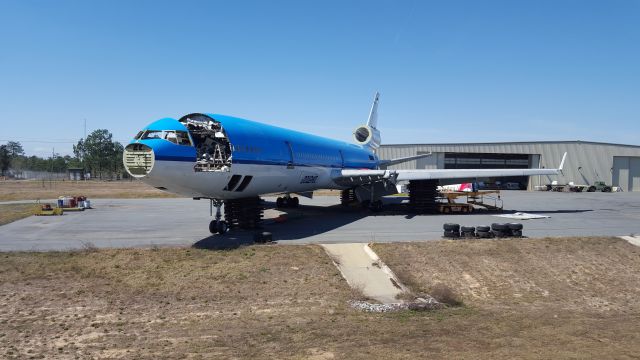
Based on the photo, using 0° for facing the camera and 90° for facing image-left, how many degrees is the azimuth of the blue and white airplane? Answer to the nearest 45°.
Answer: approximately 45°

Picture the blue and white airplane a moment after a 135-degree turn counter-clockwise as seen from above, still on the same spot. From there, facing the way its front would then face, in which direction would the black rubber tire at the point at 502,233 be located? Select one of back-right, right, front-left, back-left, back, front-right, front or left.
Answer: front
